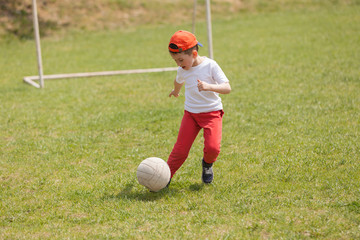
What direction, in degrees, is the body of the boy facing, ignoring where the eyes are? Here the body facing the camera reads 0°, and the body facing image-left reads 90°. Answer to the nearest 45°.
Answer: approximately 45°
